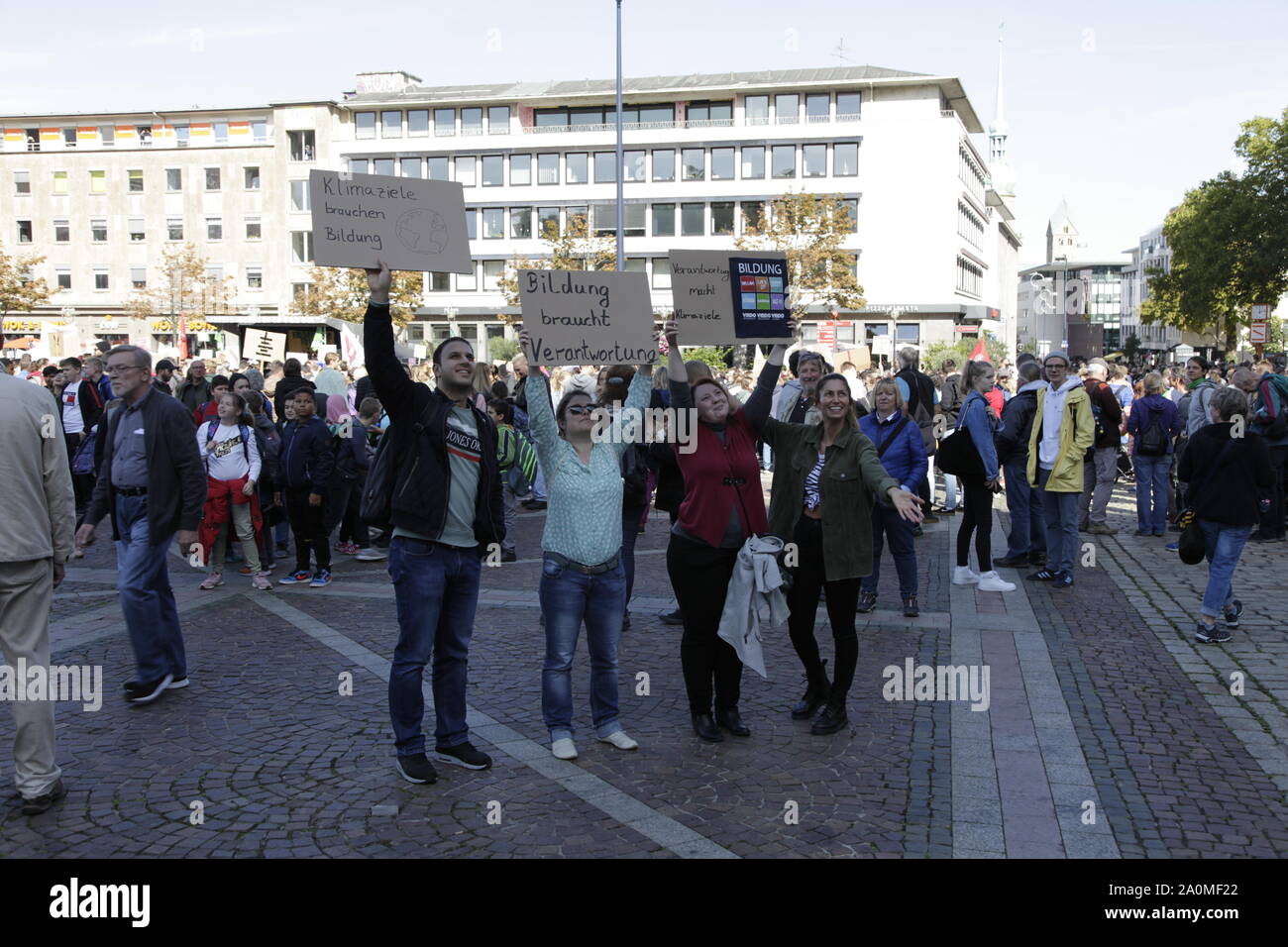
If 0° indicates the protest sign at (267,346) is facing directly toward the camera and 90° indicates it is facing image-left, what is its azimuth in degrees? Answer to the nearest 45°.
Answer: approximately 0°

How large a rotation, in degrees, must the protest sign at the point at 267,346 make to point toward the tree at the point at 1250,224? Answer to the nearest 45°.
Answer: approximately 90° to its left

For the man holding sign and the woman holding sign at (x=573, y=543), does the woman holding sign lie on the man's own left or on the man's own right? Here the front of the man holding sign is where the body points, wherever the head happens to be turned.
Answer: on the man's own left

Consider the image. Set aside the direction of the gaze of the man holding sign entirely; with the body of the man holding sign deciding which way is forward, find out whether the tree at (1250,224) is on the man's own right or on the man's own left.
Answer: on the man's own left

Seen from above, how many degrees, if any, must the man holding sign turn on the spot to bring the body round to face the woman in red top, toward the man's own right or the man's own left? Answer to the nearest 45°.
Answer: approximately 45° to the man's own left

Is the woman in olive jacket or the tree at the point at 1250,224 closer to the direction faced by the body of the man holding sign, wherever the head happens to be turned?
the woman in olive jacket

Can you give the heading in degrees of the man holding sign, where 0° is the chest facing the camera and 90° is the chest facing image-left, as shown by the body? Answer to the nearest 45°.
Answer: approximately 315°

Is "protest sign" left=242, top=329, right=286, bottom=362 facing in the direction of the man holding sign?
yes
